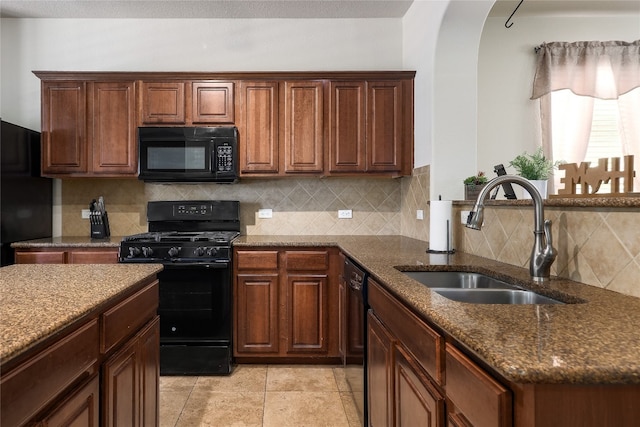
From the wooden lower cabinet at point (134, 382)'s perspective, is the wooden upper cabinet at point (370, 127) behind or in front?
in front

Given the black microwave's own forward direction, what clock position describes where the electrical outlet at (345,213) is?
The electrical outlet is roughly at 9 o'clock from the black microwave.

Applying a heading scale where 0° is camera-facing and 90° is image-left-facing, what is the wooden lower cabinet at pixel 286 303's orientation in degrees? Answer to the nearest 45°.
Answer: approximately 0°

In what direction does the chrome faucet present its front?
to the viewer's left

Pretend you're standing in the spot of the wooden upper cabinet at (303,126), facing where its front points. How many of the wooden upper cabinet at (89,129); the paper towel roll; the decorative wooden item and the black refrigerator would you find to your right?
2

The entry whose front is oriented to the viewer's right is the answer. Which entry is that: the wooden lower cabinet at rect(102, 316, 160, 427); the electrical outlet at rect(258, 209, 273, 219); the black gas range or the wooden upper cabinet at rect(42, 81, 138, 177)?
the wooden lower cabinet

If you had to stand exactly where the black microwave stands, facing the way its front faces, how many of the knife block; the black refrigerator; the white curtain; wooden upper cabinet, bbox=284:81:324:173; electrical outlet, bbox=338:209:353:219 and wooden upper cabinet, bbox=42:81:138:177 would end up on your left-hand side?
3

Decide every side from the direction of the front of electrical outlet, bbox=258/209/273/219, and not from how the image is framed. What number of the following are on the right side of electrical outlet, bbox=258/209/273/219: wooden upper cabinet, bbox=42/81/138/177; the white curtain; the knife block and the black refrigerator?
3

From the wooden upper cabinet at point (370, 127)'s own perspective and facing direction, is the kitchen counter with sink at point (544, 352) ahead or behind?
ahead

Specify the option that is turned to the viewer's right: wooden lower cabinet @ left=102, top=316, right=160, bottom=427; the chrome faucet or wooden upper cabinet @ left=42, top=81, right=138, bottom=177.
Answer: the wooden lower cabinet

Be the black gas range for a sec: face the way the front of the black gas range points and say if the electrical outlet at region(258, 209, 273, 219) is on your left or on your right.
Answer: on your left

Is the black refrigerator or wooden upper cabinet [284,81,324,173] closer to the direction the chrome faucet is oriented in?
the black refrigerator
